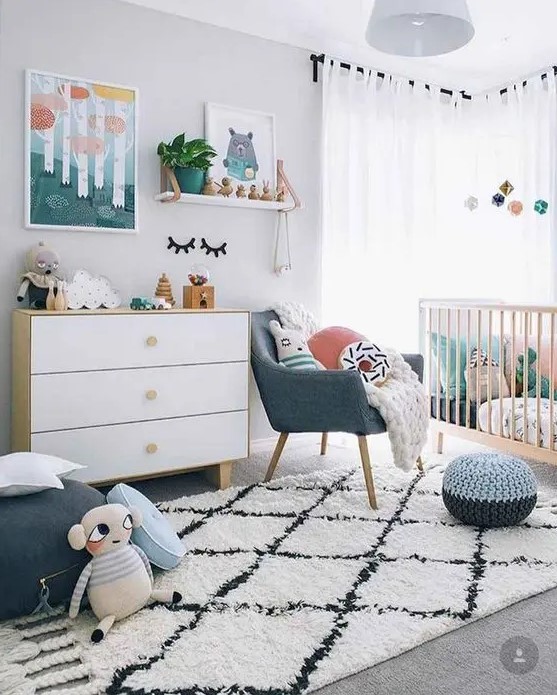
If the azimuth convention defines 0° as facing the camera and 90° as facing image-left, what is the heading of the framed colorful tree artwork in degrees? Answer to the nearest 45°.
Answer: approximately 315°

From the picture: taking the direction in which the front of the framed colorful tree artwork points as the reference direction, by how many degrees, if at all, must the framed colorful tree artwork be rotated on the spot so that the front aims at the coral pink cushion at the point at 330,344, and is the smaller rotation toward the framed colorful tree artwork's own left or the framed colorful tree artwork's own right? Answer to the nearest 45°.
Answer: approximately 45° to the framed colorful tree artwork's own left
